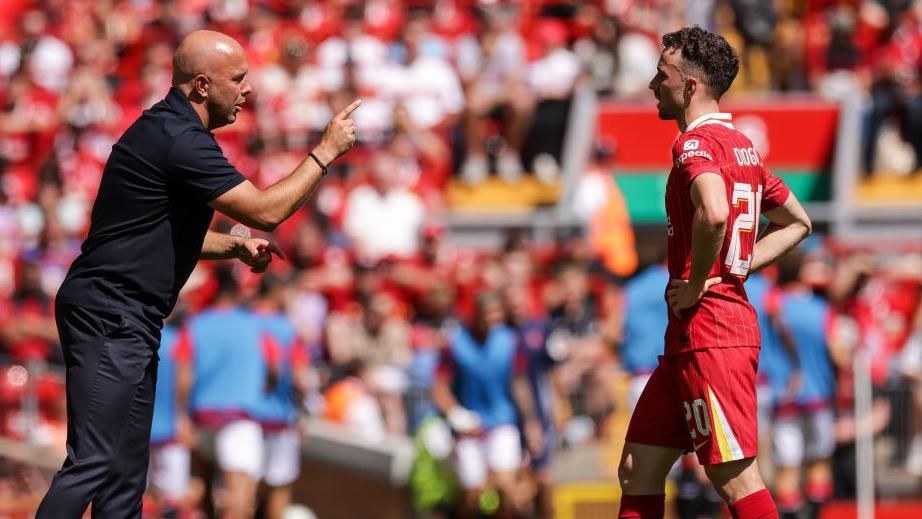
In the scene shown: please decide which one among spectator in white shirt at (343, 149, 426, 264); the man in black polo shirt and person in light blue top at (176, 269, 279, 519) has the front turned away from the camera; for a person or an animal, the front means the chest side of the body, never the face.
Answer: the person in light blue top

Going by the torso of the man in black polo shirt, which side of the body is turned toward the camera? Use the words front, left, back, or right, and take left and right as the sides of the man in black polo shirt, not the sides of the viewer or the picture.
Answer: right

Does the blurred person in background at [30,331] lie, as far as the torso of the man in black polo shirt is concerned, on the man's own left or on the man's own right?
on the man's own left

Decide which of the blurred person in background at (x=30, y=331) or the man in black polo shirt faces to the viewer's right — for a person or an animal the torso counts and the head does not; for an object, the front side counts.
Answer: the man in black polo shirt

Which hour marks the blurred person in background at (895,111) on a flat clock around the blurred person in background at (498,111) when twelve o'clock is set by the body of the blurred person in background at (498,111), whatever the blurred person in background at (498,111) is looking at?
the blurred person in background at (895,111) is roughly at 9 o'clock from the blurred person in background at (498,111).

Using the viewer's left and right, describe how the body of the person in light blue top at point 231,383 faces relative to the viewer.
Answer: facing away from the viewer

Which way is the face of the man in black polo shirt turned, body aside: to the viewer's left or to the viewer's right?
to the viewer's right

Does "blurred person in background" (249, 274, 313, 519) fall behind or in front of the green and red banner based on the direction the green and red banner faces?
in front

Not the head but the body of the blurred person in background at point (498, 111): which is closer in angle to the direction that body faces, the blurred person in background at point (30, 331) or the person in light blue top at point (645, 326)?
the person in light blue top
